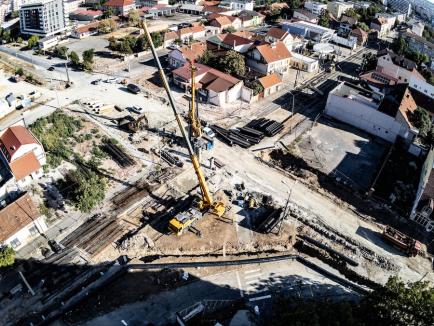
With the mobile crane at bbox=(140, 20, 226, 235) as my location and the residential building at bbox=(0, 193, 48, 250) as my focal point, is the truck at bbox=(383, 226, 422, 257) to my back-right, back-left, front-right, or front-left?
back-left

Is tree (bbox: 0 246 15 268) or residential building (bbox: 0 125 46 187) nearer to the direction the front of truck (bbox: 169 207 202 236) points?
the tree

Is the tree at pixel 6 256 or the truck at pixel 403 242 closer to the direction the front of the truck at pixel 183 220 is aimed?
the tree

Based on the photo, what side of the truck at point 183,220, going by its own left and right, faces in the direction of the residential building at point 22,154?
right

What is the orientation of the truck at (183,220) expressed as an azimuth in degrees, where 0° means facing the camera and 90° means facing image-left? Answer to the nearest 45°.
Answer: approximately 45°

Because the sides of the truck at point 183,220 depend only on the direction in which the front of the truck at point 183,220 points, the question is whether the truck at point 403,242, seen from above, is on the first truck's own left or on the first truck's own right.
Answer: on the first truck's own left

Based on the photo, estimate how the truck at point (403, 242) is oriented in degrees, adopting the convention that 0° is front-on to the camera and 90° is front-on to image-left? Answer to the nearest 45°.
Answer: approximately 315°

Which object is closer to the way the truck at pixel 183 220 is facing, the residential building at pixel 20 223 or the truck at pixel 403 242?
the residential building
